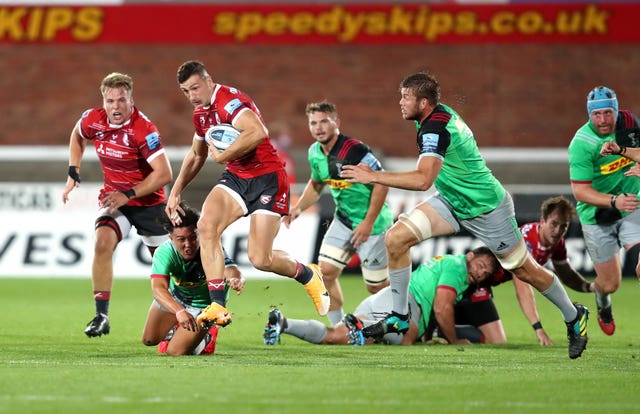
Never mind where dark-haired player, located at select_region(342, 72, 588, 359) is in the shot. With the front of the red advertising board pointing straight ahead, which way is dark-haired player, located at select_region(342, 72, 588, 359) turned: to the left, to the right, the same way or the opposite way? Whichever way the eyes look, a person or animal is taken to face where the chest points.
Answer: to the right

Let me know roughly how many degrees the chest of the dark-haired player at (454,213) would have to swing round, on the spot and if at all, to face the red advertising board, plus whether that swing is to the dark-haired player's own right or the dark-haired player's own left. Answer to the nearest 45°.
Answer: approximately 90° to the dark-haired player's own right

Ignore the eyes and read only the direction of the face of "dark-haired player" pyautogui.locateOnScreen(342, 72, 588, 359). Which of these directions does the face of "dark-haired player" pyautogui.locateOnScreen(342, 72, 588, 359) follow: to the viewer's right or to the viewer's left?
to the viewer's left

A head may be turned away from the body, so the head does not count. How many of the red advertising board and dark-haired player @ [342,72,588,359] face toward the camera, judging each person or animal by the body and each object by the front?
1

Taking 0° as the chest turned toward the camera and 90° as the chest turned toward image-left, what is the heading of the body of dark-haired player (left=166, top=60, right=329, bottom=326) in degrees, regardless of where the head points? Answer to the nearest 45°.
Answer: approximately 45°

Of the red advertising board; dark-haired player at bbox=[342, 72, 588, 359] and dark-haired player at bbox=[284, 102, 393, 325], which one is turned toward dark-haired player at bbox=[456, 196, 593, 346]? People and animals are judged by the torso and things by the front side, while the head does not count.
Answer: the red advertising board

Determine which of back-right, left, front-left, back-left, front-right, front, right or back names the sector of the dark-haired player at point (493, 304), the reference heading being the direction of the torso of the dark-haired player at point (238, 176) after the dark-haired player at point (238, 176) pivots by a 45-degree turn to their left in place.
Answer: left

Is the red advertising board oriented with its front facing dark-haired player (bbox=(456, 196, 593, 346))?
yes

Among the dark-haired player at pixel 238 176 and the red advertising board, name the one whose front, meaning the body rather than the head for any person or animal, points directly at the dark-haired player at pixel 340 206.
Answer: the red advertising board

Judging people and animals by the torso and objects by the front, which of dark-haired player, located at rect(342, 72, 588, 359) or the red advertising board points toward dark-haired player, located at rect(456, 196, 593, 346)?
the red advertising board

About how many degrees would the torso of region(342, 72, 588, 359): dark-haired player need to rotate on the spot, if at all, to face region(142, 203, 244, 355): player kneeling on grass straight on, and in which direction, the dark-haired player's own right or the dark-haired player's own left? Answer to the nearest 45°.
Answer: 0° — they already face them

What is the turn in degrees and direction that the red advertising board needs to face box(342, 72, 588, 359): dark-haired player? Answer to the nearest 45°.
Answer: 0° — it already faces them

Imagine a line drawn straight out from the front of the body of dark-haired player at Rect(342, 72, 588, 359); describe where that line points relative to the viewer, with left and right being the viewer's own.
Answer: facing to the left of the viewer
